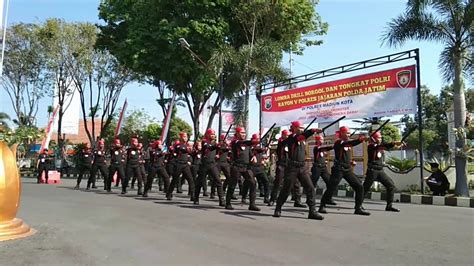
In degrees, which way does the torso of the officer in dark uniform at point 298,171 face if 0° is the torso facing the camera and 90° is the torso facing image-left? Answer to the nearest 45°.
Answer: approximately 315°

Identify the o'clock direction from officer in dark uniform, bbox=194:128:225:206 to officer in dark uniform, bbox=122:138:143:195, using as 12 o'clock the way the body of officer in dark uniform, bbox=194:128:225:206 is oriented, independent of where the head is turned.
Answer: officer in dark uniform, bbox=122:138:143:195 is roughly at 6 o'clock from officer in dark uniform, bbox=194:128:225:206.

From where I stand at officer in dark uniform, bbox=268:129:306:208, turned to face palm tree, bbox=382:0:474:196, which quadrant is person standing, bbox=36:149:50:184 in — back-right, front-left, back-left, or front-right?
back-left

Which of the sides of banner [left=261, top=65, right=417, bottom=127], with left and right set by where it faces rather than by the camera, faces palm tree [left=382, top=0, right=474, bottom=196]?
left

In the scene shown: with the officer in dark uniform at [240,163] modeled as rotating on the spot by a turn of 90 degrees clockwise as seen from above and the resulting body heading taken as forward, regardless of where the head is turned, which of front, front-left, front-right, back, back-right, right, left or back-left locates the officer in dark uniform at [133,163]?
right

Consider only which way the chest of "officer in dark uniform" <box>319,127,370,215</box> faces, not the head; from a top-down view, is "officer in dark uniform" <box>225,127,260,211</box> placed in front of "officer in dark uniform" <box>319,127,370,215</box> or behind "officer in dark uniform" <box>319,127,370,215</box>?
behind

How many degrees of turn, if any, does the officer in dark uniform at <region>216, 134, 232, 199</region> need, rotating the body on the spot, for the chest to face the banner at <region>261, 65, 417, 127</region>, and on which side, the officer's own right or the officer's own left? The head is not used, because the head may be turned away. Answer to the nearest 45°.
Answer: approximately 90° to the officer's own left

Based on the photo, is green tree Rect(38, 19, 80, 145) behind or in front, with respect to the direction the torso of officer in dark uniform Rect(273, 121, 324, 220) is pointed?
behind

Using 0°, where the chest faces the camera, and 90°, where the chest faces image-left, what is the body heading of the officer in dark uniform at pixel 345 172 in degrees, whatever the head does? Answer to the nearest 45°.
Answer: approximately 315°

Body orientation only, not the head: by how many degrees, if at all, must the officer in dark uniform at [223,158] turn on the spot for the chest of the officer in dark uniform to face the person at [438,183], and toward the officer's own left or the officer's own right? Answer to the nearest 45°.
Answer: approximately 45° to the officer's own left

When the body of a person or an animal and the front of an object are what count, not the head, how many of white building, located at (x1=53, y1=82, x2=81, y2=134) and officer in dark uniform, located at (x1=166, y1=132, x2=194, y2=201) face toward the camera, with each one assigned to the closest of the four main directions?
2
